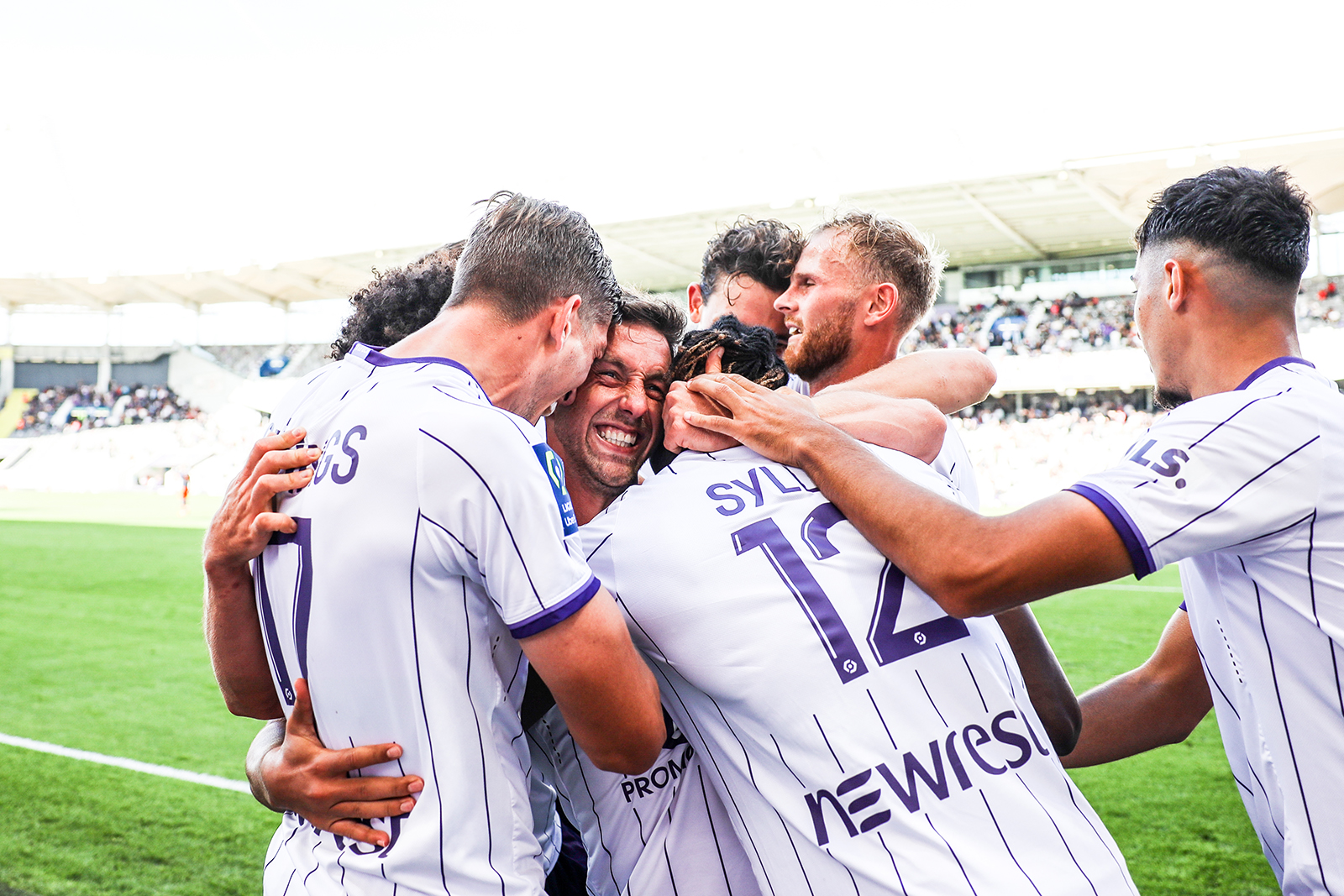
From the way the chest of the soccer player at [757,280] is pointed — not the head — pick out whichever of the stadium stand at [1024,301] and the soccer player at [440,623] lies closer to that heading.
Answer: the soccer player

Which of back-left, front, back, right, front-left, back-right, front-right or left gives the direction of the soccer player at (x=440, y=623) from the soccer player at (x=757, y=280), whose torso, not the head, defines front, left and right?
front-right

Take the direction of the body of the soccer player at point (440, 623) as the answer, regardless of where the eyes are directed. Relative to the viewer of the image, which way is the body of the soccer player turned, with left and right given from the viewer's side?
facing away from the viewer and to the right of the viewer

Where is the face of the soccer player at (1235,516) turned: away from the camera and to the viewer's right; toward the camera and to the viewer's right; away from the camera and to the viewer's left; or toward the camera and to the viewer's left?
away from the camera and to the viewer's left

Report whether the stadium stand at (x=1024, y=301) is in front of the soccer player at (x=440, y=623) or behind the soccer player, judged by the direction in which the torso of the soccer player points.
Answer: in front

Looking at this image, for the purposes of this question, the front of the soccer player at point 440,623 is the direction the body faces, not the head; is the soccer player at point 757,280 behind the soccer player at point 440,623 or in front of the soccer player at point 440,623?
in front

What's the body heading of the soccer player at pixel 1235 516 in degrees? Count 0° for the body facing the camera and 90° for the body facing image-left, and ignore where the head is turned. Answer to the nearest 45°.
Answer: approximately 135°

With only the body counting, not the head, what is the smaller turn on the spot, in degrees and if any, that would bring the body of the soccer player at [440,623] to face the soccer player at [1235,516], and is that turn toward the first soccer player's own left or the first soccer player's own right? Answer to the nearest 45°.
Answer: approximately 45° to the first soccer player's own right

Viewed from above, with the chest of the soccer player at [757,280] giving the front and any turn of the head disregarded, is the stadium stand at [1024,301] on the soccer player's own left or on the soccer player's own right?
on the soccer player's own left

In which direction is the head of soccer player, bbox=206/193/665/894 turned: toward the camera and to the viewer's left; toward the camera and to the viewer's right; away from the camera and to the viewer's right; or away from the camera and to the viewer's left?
away from the camera and to the viewer's right
